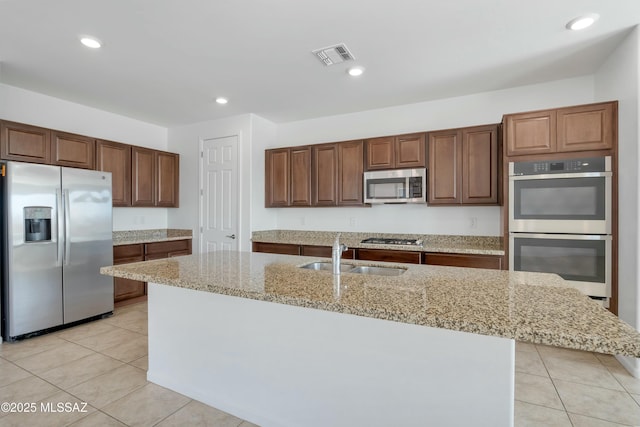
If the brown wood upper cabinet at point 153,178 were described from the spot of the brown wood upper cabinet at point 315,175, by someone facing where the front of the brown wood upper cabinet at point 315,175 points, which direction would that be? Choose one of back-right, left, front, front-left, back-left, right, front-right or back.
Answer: front-right

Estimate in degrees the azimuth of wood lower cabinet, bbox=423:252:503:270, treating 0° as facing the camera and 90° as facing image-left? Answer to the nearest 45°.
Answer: approximately 0°

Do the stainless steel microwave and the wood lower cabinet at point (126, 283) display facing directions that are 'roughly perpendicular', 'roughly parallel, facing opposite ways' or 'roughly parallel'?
roughly perpendicular

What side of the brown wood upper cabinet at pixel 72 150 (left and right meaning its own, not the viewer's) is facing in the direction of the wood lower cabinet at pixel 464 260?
front

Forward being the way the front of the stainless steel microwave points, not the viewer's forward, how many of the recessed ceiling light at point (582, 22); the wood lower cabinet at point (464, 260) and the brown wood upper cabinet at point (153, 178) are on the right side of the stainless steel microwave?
1

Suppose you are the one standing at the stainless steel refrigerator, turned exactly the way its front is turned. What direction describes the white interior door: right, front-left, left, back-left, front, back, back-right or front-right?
front-left

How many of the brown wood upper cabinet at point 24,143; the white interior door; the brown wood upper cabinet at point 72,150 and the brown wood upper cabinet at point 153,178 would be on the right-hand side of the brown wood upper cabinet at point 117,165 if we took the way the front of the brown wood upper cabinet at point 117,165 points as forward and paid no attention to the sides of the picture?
2

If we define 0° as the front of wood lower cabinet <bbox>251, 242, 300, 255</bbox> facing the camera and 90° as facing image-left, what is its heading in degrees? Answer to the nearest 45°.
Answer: approximately 45°

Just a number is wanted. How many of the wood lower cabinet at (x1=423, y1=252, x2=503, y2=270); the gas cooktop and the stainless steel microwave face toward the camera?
3

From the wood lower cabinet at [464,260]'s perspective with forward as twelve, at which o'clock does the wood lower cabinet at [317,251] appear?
the wood lower cabinet at [317,251] is roughly at 3 o'clock from the wood lower cabinet at [464,260].

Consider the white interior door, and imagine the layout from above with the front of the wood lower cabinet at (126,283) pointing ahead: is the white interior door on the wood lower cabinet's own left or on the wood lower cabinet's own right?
on the wood lower cabinet's own left

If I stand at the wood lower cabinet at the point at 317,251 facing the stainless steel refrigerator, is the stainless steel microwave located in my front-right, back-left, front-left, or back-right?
back-left

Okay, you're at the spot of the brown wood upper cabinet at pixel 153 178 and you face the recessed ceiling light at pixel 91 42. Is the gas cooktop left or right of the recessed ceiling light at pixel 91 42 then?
left

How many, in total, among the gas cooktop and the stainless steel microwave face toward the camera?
2
